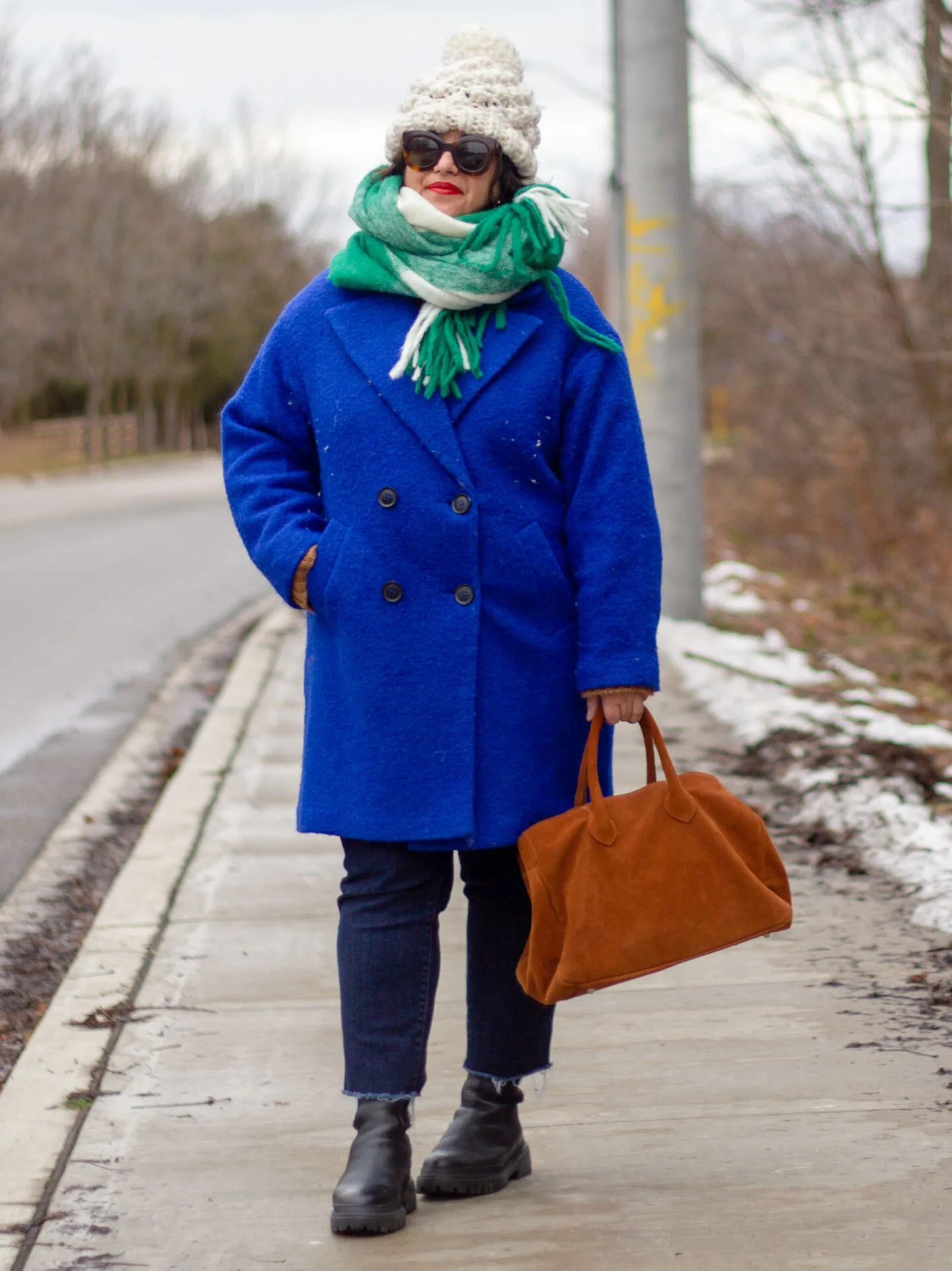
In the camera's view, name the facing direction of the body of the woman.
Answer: toward the camera

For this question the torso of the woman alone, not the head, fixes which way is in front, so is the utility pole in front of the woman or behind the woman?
behind
